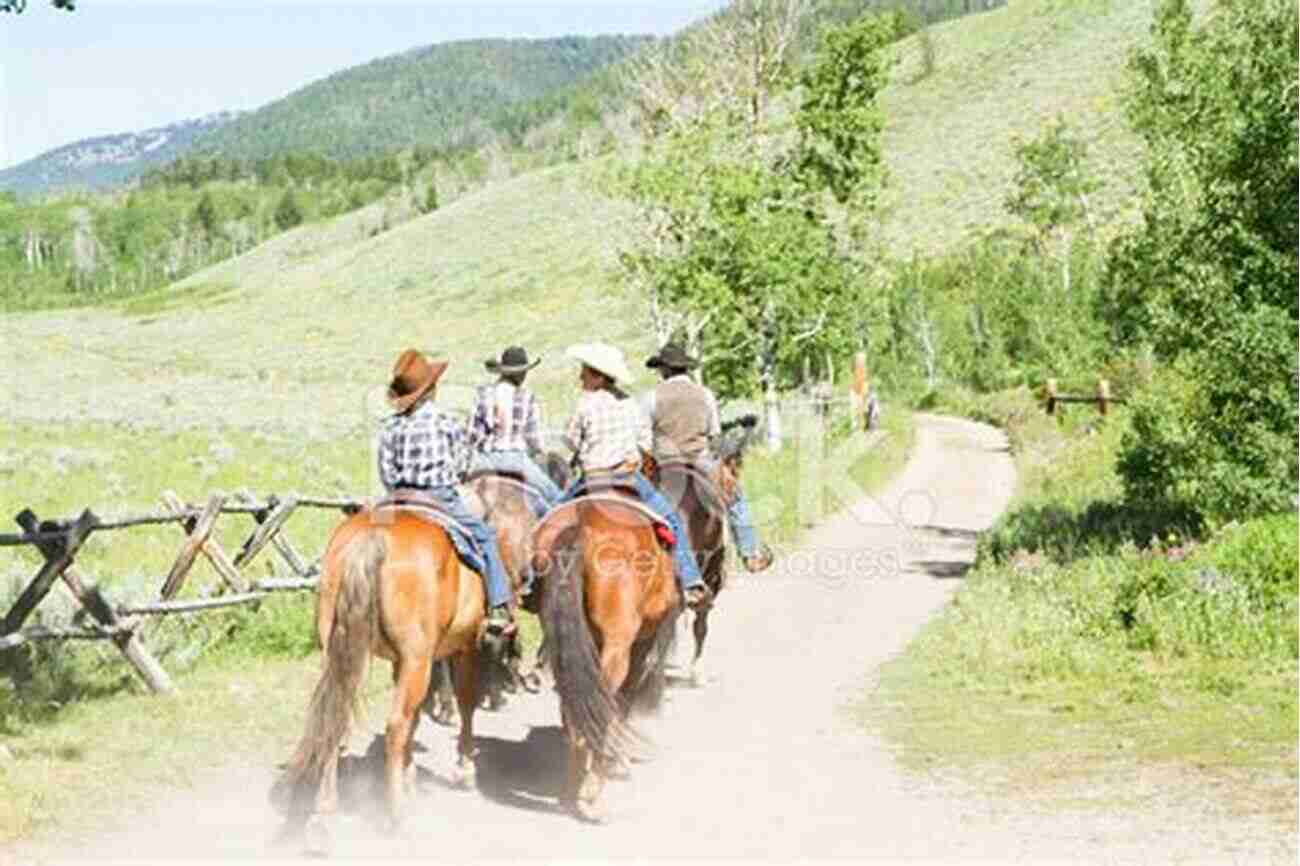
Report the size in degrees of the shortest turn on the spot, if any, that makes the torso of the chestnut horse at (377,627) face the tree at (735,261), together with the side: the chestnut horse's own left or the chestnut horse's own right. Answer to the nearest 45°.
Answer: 0° — it already faces it

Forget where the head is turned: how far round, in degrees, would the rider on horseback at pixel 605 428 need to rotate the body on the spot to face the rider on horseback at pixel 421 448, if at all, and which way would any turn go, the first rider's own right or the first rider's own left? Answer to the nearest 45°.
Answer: approximately 135° to the first rider's own left

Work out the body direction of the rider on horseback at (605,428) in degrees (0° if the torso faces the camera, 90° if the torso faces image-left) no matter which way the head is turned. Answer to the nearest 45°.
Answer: approximately 180°

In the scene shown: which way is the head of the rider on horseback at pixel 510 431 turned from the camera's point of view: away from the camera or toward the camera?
away from the camera

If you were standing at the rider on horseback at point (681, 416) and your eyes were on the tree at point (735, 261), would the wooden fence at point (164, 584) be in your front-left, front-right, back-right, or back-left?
back-left

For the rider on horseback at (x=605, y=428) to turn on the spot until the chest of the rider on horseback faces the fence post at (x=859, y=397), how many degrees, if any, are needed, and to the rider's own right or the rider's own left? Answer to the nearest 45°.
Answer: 0° — they already face it

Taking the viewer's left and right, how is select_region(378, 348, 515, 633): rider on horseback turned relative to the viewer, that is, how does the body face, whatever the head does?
facing away from the viewer and to the right of the viewer

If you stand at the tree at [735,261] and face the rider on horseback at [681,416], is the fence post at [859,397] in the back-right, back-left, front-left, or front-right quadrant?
back-left

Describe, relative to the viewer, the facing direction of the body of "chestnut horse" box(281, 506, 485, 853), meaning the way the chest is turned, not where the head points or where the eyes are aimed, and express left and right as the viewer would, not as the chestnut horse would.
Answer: facing away from the viewer and to the right of the viewer

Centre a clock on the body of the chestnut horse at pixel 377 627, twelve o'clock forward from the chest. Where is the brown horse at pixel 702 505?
The brown horse is roughly at 12 o'clock from the chestnut horse.
